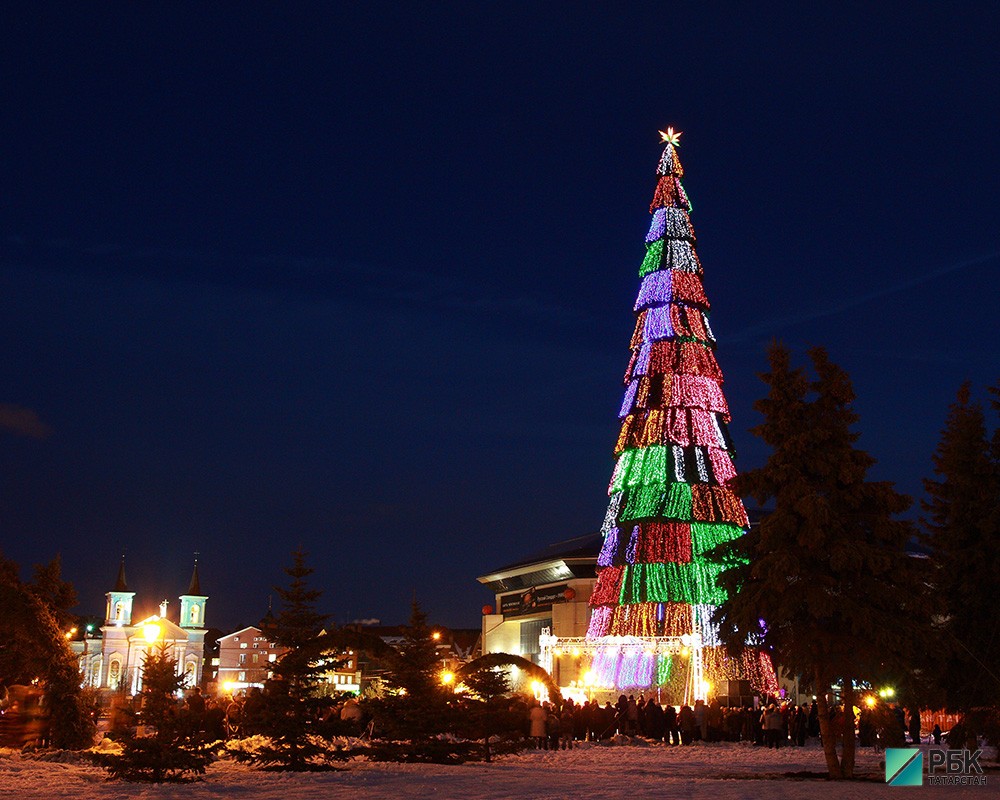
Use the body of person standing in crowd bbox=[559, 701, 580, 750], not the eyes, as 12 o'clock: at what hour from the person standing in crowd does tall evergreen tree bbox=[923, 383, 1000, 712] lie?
The tall evergreen tree is roughly at 4 o'clock from the person standing in crowd.

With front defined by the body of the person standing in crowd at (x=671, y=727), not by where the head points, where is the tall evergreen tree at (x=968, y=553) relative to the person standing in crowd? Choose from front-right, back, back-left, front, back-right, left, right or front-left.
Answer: back-right

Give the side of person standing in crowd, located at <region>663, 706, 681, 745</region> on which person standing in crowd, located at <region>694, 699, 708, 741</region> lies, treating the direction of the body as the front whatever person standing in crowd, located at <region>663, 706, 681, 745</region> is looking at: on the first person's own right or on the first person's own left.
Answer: on the first person's own right

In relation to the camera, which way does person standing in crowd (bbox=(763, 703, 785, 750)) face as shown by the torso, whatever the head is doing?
away from the camera

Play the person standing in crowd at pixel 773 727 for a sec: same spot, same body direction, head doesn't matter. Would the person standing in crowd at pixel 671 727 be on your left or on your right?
on your left

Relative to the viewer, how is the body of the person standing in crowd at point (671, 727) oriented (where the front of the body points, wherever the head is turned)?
away from the camera

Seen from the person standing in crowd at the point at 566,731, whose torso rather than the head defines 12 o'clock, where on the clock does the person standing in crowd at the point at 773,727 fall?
the person standing in crowd at the point at 773,727 is roughly at 3 o'clock from the person standing in crowd at the point at 566,731.

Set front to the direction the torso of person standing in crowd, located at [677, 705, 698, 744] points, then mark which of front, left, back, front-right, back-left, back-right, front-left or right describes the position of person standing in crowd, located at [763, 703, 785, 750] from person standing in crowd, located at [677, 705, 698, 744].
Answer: back-right

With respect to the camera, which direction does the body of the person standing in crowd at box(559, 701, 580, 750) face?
away from the camera

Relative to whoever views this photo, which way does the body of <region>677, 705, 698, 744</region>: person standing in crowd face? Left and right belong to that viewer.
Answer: facing away from the viewer
